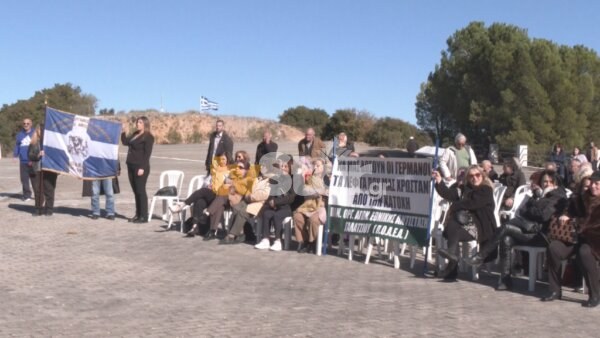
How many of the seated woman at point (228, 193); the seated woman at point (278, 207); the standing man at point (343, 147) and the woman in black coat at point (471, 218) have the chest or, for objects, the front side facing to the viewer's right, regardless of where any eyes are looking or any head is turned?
0

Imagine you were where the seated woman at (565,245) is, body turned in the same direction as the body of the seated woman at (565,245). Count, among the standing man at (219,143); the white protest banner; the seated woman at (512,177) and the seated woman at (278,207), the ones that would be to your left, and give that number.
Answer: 0

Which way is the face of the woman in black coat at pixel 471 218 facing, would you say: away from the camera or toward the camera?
toward the camera

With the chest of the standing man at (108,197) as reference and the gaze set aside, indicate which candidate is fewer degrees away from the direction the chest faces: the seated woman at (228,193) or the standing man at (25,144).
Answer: the seated woman

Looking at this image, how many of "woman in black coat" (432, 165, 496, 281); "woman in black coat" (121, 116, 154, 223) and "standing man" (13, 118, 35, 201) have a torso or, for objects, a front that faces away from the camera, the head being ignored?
0

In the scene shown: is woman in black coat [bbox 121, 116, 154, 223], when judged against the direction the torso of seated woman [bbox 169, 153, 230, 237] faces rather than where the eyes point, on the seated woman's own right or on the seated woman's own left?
on the seated woman's own right

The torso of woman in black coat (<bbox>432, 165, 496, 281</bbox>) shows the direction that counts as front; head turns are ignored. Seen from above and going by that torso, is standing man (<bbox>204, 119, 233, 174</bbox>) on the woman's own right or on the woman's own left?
on the woman's own right

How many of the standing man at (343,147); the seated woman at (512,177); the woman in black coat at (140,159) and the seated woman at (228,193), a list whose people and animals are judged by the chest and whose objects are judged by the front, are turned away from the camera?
0

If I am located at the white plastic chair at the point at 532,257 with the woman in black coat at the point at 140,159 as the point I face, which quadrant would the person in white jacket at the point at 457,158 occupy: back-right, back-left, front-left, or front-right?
front-right

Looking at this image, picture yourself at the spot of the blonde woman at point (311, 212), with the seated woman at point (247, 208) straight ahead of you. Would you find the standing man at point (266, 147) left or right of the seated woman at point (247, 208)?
right

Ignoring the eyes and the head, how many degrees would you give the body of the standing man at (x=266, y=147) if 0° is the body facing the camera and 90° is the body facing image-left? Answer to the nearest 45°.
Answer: approximately 45°

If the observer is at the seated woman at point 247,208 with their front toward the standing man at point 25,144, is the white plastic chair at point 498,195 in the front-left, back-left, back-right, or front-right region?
back-right

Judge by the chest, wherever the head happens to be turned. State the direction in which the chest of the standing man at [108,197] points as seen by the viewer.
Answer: toward the camera

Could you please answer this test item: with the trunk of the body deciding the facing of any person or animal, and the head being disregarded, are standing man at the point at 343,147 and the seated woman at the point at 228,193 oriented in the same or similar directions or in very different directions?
same or similar directions

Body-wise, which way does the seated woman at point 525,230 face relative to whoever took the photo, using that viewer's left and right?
facing the viewer and to the left of the viewer

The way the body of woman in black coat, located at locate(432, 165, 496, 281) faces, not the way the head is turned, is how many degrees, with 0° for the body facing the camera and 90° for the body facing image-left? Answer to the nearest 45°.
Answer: approximately 45°

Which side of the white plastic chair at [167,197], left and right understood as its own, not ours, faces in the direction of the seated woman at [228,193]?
left

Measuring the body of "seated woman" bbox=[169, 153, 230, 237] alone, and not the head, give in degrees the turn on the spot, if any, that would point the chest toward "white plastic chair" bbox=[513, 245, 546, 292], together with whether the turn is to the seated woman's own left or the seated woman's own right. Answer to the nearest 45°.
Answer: approximately 90° to the seated woman's own left

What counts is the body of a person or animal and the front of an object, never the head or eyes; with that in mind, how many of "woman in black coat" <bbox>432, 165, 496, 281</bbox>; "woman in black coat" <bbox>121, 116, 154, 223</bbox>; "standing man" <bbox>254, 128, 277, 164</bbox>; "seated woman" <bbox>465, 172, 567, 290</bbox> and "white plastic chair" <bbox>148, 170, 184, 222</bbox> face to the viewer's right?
0

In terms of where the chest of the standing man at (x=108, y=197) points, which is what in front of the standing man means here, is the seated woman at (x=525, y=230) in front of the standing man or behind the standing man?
in front

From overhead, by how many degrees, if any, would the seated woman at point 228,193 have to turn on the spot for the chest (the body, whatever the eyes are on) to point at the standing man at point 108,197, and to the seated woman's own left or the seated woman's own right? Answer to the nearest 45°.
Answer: approximately 90° to the seated woman's own right

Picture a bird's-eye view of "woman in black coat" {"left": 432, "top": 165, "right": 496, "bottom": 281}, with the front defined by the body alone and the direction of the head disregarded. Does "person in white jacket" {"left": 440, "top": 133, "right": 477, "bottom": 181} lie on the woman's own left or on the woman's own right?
on the woman's own right
